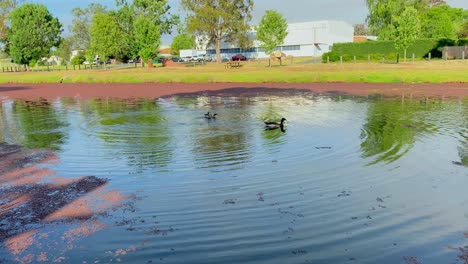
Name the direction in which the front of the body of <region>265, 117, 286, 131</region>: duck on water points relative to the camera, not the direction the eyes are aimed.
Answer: to the viewer's right
